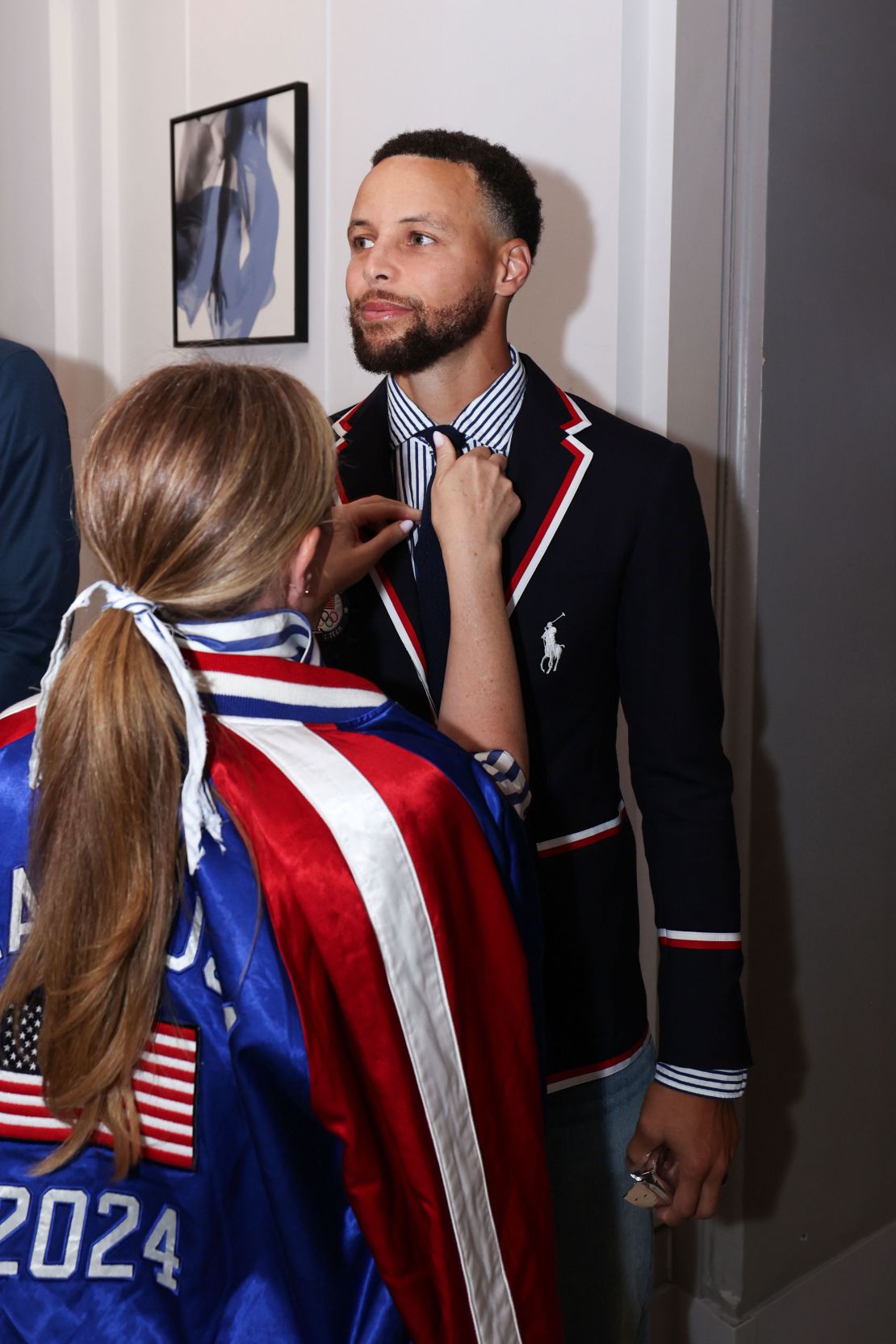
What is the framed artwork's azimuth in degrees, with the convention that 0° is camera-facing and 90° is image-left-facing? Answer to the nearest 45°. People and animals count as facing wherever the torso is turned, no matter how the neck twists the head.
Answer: approximately 45°
